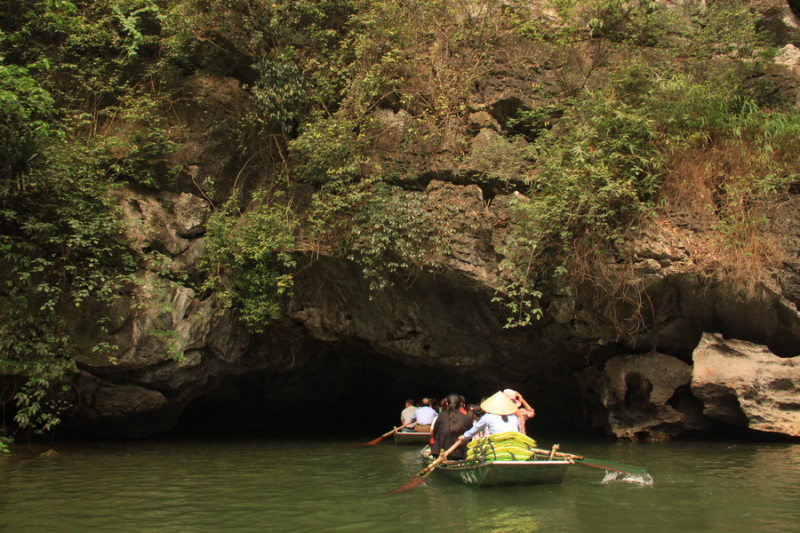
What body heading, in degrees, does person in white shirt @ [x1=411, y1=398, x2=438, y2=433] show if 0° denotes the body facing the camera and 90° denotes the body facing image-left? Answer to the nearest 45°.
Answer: approximately 180°

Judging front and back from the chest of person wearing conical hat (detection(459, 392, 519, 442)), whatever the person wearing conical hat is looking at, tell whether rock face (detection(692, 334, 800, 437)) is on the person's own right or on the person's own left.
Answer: on the person's own right

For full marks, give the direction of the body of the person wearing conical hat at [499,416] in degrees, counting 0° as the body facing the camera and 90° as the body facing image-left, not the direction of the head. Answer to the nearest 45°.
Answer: approximately 135°

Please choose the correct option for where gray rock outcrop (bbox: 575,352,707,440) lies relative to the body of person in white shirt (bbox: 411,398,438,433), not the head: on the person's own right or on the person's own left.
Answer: on the person's own right

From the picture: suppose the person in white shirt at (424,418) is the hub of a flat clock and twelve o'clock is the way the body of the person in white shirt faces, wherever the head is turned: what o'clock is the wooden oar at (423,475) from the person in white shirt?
The wooden oar is roughly at 6 o'clock from the person in white shirt.

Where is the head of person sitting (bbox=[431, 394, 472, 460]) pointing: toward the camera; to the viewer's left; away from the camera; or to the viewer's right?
away from the camera
